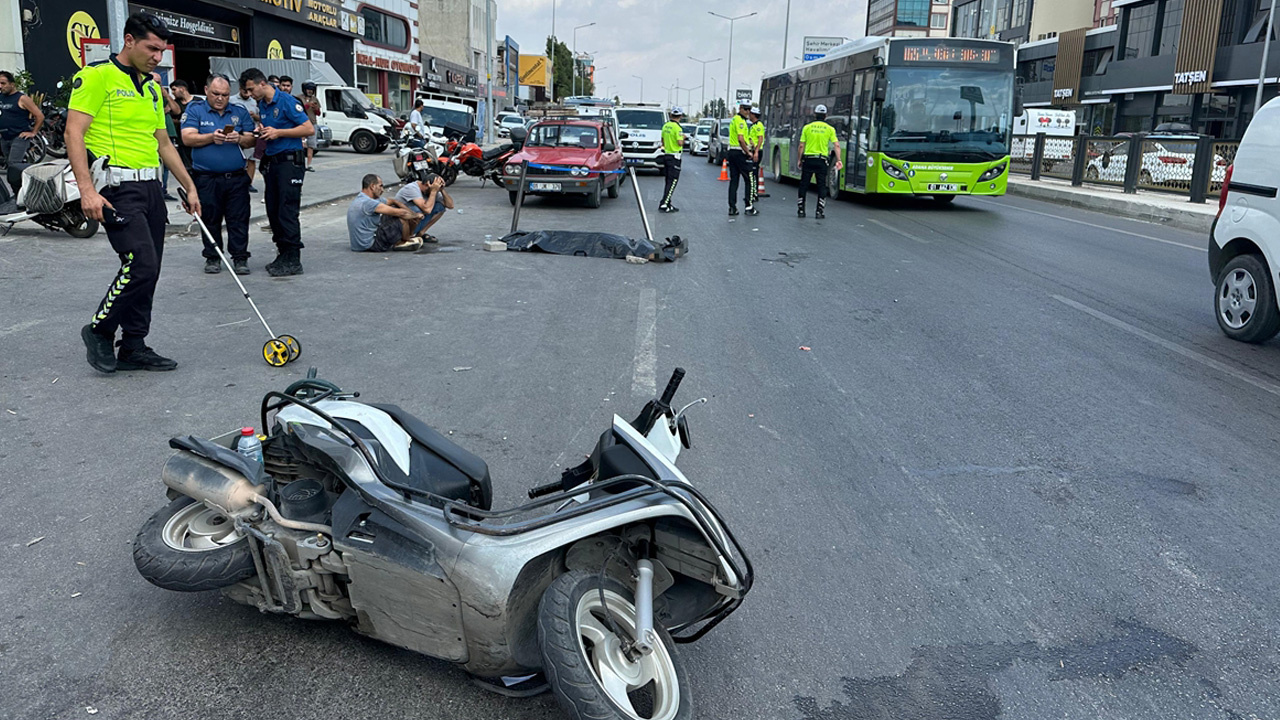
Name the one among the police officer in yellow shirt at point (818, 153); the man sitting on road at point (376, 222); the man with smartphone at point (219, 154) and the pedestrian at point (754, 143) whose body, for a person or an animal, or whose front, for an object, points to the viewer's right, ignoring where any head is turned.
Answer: the man sitting on road

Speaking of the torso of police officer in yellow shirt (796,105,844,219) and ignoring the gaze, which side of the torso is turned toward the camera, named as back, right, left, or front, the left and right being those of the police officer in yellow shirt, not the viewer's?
back

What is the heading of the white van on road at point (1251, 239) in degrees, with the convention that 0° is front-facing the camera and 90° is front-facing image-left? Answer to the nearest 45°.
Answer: approximately 315°

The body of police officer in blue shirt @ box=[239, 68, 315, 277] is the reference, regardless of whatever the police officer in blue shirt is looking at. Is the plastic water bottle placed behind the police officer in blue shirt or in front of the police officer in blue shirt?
in front

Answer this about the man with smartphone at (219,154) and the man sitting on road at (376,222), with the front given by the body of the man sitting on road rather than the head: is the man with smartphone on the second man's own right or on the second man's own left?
on the second man's own right

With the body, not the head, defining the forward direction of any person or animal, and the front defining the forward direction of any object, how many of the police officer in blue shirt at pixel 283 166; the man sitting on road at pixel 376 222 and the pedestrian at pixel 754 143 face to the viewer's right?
1

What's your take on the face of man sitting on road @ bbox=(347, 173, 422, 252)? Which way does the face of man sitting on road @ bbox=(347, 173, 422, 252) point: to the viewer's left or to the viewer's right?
to the viewer's right

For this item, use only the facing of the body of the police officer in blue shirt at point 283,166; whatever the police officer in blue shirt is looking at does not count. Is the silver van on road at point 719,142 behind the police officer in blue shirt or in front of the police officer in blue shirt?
behind

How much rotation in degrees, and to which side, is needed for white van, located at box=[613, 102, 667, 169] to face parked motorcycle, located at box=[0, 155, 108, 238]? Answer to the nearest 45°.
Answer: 0° — it already faces it

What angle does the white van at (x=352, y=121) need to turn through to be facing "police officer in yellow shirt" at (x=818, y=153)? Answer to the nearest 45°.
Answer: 0° — it already faces them

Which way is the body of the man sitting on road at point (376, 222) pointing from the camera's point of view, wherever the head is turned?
to the viewer's right
